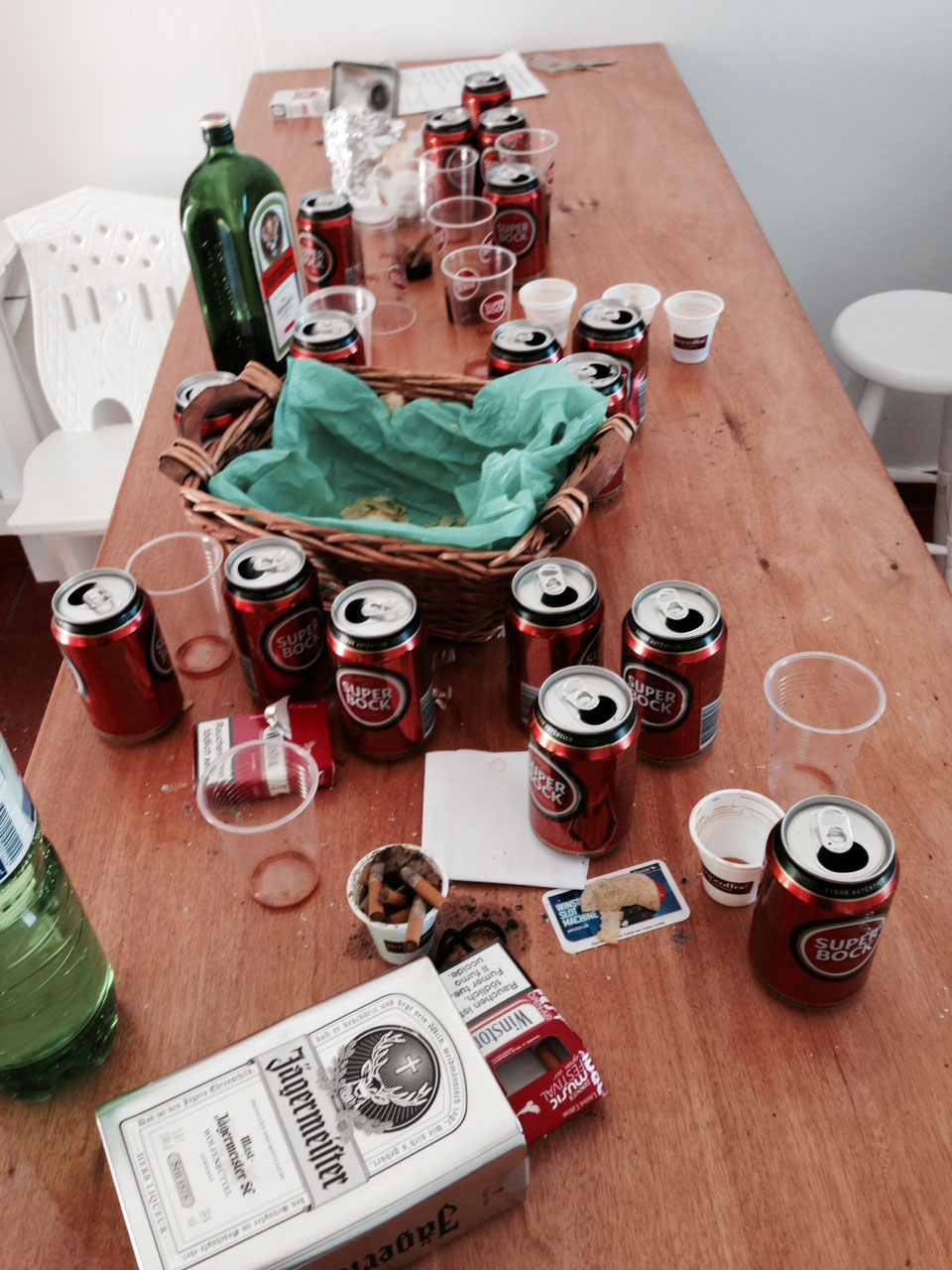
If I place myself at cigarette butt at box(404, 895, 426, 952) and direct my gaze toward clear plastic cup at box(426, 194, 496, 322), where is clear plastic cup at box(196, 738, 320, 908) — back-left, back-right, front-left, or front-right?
front-left

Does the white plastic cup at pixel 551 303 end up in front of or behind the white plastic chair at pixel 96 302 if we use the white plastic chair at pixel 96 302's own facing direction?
in front

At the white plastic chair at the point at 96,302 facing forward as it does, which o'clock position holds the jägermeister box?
The jägermeister box is roughly at 12 o'clock from the white plastic chair.

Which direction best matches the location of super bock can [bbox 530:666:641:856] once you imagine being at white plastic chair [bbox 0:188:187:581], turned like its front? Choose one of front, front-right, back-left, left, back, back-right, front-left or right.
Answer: front

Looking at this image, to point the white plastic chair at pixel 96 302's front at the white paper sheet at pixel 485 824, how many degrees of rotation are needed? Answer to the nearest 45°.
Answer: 0° — it already faces it

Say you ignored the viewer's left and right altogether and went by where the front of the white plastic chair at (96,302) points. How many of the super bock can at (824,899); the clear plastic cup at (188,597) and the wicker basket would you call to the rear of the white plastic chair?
0

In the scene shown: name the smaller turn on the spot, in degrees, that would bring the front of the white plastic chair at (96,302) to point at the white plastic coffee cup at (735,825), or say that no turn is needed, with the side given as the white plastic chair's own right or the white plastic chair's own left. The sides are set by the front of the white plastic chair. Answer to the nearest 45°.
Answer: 0° — it already faces it

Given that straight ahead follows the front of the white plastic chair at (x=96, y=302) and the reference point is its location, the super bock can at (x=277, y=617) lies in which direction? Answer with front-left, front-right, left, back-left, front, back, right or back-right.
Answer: front

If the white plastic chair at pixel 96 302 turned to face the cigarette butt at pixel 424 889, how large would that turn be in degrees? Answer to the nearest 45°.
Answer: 0° — it already faces it

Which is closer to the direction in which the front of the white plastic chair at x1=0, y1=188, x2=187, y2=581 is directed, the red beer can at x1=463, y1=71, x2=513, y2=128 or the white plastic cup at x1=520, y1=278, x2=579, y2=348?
the white plastic cup

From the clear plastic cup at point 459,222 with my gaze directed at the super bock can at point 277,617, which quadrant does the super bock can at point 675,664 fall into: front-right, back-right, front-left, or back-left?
front-left

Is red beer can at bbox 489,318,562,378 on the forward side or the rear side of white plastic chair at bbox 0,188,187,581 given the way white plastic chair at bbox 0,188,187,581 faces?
on the forward side

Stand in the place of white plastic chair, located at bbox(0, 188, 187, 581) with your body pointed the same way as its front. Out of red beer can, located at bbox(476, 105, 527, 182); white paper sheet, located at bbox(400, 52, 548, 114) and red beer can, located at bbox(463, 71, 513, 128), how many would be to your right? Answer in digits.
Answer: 0

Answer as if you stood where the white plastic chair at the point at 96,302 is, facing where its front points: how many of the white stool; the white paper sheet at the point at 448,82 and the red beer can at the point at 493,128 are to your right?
0

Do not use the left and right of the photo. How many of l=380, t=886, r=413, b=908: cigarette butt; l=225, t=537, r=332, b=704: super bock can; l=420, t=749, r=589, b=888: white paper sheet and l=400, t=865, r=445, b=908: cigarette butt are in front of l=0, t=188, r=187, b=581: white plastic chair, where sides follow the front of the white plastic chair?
4

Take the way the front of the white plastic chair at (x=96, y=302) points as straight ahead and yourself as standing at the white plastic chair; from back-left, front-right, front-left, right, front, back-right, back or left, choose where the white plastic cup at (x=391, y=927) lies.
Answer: front
